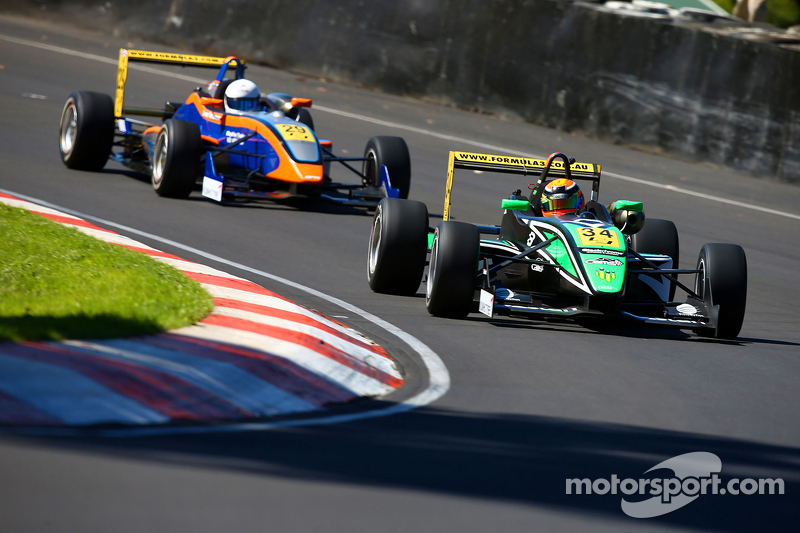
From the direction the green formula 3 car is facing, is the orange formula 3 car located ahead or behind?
behind

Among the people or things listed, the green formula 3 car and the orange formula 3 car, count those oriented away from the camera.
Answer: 0

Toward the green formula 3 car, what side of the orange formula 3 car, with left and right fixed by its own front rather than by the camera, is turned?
front

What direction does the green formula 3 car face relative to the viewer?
toward the camera

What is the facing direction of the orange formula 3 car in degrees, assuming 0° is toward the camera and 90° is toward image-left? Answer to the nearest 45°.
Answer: approximately 315°
